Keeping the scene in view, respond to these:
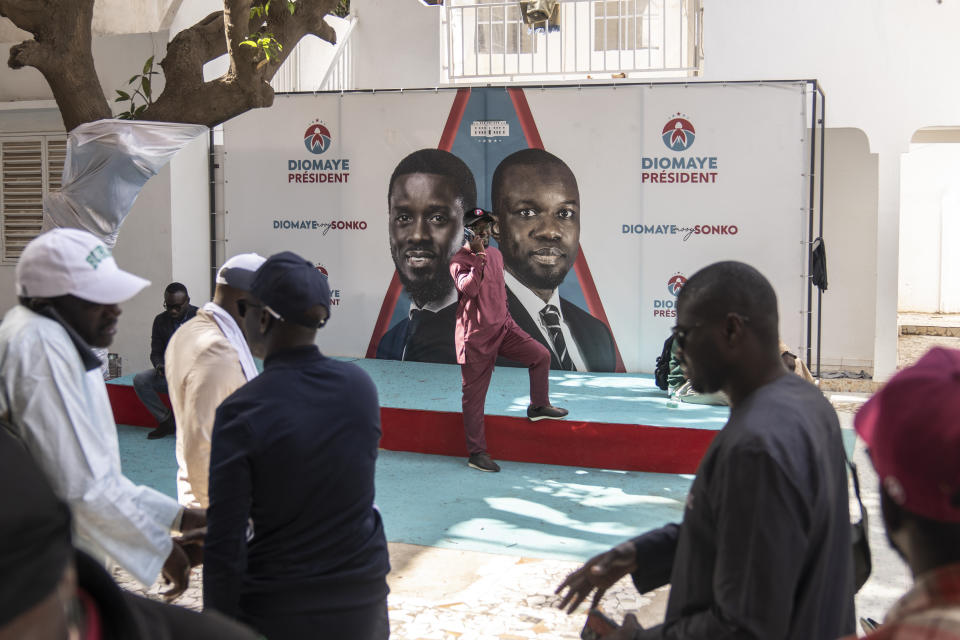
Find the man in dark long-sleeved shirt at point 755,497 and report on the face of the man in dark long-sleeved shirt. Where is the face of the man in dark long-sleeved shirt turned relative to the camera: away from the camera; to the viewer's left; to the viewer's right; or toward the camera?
to the viewer's left

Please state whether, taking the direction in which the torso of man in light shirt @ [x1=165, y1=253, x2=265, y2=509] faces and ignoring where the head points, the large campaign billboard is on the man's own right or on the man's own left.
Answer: on the man's own left

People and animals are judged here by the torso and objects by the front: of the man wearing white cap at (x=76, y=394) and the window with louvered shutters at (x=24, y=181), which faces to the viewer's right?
the man wearing white cap

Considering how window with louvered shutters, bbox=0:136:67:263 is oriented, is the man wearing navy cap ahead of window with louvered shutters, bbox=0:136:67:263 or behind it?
ahead

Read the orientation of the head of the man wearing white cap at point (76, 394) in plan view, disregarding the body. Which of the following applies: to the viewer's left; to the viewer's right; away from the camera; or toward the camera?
to the viewer's right

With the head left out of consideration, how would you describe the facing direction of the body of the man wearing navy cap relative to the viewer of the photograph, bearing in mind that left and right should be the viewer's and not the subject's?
facing away from the viewer and to the left of the viewer

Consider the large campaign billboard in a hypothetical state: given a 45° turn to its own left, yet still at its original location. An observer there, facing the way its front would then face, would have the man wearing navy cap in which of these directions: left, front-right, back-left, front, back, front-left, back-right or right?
front-right

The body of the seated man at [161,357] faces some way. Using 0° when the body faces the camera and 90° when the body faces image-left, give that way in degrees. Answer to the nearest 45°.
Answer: approximately 45°

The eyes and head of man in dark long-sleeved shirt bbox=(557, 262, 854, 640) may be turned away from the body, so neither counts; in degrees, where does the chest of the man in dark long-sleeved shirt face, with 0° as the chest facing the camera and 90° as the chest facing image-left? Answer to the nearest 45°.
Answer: approximately 90°

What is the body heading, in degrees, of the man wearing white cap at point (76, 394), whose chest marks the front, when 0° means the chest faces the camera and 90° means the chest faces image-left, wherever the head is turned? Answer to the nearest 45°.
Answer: approximately 270°

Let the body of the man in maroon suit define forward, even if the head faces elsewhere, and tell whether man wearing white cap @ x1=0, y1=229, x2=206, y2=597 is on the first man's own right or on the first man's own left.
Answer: on the first man's own right

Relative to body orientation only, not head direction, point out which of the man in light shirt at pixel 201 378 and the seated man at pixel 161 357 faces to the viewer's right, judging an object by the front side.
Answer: the man in light shirt

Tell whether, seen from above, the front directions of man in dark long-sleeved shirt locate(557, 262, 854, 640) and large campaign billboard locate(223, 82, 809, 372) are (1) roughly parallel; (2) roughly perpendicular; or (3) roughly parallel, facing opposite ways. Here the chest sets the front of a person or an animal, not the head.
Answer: roughly perpendicular

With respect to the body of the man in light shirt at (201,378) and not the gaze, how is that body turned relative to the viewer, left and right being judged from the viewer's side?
facing to the right of the viewer
